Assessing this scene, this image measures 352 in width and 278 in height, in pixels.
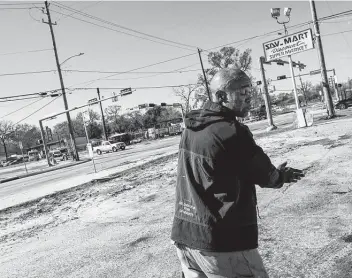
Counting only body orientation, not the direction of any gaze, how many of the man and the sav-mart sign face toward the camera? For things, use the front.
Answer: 1

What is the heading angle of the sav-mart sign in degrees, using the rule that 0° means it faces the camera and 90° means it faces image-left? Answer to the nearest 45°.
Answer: approximately 0°

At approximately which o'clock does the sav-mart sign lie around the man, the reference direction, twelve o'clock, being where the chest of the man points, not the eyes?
The sav-mart sign is roughly at 11 o'clock from the man.

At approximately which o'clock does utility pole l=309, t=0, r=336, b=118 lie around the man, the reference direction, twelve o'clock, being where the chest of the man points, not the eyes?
The utility pole is roughly at 11 o'clock from the man.

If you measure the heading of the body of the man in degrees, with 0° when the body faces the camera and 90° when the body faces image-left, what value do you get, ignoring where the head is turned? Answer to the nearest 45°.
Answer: approximately 225°

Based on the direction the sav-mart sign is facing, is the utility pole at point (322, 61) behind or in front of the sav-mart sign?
behind

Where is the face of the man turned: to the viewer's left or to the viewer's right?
to the viewer's right

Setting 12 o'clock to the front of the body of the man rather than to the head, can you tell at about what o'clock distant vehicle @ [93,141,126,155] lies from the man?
The distant vehicle is roughly at 10 o'clock from the man.

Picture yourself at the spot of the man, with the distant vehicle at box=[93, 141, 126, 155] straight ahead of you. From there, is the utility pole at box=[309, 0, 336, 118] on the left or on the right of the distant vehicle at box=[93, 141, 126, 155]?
right

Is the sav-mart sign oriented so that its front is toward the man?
yes
